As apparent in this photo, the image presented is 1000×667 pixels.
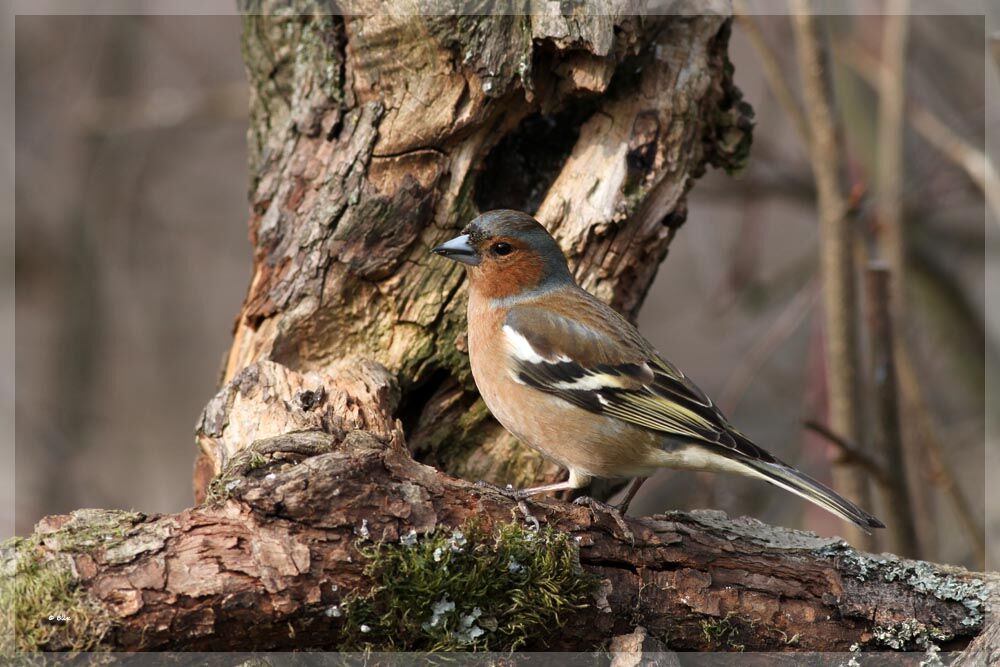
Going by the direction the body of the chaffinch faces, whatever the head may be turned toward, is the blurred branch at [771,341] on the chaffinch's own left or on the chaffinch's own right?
on the chaffinch's own right

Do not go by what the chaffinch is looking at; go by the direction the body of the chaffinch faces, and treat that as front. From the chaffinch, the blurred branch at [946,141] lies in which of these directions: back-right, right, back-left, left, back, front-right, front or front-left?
back-right

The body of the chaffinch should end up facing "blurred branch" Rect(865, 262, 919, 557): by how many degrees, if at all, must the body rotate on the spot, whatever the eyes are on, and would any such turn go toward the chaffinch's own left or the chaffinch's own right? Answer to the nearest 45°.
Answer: approximately 135° to the chaffinch's own right

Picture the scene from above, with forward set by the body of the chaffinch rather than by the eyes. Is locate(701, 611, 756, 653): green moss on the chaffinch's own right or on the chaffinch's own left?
on the chaffinch's own left

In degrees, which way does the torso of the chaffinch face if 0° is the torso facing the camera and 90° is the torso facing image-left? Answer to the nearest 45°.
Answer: approximately 90°

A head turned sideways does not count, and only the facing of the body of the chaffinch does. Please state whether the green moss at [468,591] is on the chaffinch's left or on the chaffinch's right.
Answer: on the chaffinch's left

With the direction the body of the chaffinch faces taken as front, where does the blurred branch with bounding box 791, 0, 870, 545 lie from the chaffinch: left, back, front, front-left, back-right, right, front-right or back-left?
back-right

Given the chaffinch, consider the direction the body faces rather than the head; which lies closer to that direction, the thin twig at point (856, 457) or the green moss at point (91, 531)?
the green moss

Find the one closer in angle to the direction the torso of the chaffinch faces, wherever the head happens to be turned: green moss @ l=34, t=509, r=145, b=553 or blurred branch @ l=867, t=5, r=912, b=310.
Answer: the green moss

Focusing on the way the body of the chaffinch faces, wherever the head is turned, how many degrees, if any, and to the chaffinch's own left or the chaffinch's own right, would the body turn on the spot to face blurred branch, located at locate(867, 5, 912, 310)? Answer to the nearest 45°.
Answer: approximately 135° to the chaffinch's own right

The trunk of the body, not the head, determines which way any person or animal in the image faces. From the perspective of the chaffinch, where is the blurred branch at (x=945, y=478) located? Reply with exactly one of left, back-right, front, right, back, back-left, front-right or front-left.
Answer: back-right
